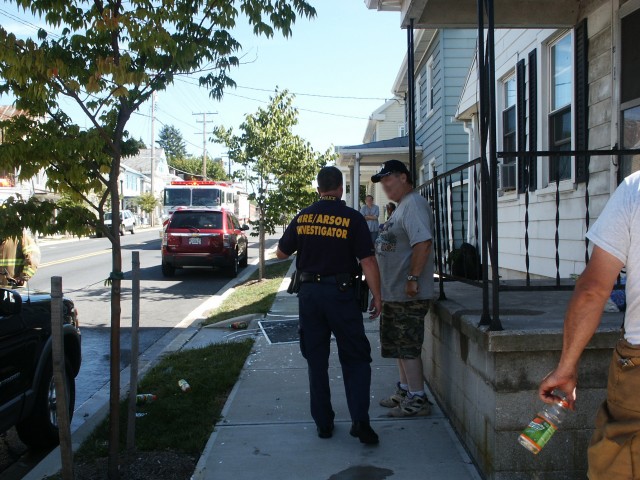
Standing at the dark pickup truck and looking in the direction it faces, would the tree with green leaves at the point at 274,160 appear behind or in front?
in front

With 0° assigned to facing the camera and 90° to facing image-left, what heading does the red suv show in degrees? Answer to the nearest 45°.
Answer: approximately 180°

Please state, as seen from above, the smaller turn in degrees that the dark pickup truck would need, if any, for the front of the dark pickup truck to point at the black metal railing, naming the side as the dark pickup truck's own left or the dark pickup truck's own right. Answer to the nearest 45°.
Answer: approximately 45° to the dark pickup truck's own right

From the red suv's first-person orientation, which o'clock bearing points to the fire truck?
The fire truck is roughly at 12 o'clock from the red suv.

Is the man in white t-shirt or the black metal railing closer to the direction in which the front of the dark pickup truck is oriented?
the black metal railing

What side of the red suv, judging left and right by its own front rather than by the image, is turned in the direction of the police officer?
back

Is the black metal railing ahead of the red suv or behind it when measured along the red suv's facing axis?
behind

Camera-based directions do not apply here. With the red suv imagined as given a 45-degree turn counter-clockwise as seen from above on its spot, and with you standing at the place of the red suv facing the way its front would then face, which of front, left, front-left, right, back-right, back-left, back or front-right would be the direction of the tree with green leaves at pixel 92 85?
back-left

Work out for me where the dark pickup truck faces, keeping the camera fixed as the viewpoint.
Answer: facing away from the viewer and to the right of the viewer

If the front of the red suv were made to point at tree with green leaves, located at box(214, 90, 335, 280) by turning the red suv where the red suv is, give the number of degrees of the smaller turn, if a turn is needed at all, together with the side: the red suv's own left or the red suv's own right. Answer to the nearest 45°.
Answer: approximately 135° to the red suv's own right

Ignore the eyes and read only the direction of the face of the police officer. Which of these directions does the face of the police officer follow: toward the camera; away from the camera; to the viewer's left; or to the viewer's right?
away from the camera
